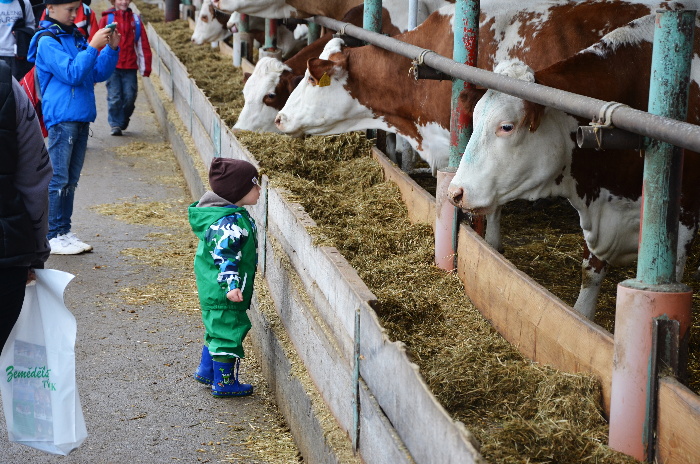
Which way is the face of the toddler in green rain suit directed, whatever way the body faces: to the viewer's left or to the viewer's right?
to the viewer's right

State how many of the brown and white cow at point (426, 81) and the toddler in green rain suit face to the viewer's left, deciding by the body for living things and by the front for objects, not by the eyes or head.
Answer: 1

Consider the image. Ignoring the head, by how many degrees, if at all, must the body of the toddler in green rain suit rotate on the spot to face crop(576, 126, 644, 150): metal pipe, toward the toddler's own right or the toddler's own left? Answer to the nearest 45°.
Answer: approximately 45° to the toddler's own right

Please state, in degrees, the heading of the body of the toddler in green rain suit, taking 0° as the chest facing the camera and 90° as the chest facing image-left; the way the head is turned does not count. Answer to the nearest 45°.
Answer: approximately 270°

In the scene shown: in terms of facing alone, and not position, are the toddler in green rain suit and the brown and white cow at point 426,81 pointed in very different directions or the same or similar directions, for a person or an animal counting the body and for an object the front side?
very different directions

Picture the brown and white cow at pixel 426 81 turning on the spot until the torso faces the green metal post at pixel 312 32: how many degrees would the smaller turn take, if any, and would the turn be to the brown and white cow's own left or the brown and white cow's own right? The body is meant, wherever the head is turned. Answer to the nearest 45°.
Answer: approximately 90° to the brown and white cow's own right

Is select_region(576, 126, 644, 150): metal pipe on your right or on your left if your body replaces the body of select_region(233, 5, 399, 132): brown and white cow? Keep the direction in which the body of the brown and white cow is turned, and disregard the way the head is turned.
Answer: on your left

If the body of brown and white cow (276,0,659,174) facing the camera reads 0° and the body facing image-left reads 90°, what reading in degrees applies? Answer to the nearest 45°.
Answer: approximately 90°
